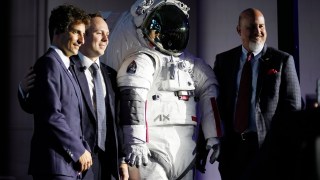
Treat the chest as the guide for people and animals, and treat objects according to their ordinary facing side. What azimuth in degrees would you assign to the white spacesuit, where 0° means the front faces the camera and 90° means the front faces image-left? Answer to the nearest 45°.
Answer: approximately 315°

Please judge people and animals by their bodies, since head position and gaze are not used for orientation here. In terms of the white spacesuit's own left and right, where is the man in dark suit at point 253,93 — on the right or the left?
on its left

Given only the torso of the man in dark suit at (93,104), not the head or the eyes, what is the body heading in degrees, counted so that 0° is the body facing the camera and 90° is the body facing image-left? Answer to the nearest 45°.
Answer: approximately 315°

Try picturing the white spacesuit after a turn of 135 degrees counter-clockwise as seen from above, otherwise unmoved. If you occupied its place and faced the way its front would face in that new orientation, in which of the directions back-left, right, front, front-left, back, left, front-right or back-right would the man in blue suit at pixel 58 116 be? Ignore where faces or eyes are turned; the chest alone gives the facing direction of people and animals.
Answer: back-left
